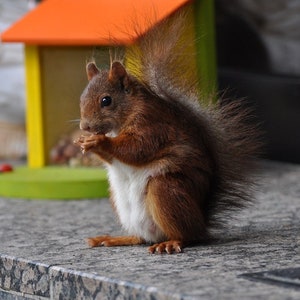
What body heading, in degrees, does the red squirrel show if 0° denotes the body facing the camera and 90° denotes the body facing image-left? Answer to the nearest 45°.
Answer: approximately 45°

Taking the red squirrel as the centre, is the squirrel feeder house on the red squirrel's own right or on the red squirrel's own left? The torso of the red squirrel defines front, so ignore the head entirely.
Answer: on the red squirrel's own right
